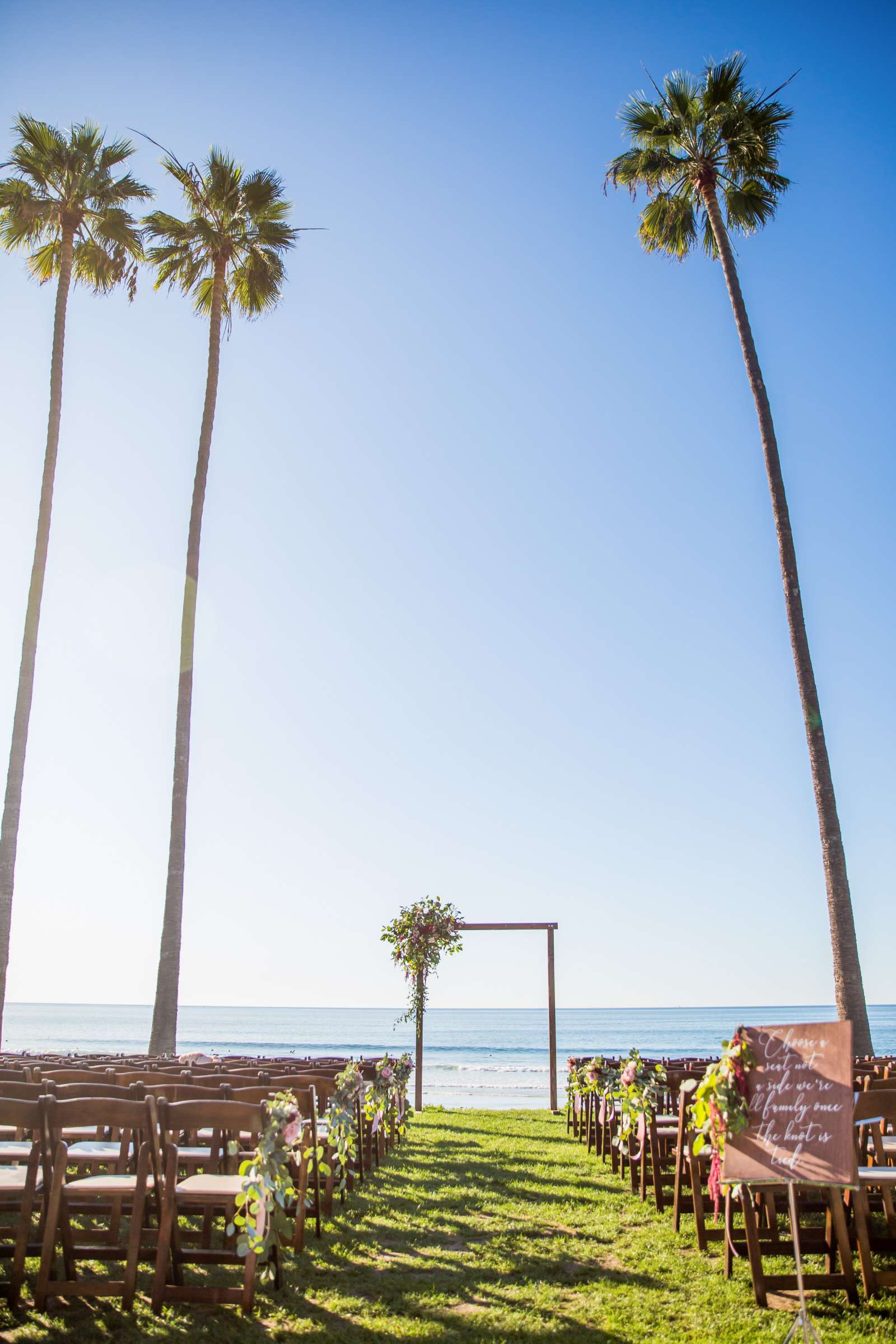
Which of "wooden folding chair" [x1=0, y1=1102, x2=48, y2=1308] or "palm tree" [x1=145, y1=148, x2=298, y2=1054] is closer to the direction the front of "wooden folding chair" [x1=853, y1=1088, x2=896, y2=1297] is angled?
the palm tree

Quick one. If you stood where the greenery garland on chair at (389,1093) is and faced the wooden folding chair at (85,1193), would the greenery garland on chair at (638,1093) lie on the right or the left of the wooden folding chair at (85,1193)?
left

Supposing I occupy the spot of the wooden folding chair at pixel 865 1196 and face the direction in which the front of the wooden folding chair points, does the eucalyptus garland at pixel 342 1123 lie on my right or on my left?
on my left

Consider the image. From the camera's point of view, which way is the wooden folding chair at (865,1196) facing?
away from the camera

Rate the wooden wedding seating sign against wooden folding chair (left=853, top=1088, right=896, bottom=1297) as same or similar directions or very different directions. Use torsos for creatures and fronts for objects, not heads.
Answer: very different directions

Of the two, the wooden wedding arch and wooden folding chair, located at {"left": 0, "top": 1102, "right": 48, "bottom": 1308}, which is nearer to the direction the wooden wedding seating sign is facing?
the wooden folding chair

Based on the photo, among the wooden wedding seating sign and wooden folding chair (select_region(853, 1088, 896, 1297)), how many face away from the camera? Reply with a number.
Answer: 1

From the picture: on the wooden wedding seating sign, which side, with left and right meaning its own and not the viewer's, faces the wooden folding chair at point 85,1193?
right

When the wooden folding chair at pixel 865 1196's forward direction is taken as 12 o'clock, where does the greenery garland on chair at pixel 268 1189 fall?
The greenery garland on chair is roughly at 8 o'clock from the wooden folding chair.

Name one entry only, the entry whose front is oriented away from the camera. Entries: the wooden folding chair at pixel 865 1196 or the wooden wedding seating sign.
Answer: the wooden folding chair

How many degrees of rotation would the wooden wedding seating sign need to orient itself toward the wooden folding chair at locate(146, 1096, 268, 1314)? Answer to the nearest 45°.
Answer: approximately 90° to its right
